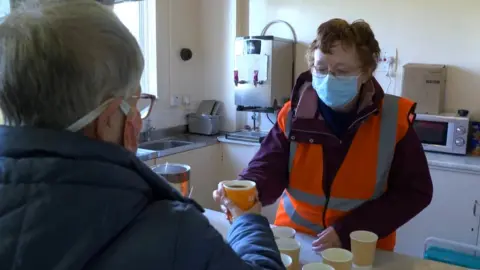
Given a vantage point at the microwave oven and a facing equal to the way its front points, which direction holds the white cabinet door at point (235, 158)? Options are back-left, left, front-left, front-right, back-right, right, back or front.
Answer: right

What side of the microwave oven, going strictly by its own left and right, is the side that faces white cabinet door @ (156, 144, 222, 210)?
right

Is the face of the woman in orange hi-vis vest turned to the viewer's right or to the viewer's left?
to the viewer's left

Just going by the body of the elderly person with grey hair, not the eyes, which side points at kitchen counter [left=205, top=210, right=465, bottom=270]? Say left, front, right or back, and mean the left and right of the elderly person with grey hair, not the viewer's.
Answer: front

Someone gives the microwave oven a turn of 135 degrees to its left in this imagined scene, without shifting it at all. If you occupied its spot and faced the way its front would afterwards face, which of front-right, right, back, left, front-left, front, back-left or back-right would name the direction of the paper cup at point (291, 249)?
back-right

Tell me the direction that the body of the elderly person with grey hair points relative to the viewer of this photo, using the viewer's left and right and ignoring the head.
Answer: facing away from the viewer and to the right of the viewer

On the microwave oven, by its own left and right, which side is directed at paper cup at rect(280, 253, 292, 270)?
front

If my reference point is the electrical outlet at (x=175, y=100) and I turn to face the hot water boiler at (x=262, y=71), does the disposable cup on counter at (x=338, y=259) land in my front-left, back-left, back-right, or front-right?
front-right

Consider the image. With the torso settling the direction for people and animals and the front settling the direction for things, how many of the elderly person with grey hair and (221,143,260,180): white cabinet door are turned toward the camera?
1

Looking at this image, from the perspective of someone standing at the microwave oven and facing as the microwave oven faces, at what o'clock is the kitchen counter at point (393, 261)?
The kitchen counter is roughly at 12 o'clock from the microwave oven.

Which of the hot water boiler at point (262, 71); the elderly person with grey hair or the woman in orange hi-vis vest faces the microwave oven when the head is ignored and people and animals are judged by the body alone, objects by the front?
the elderly person with grey hair

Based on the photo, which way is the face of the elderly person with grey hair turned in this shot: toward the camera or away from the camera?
away from the camera

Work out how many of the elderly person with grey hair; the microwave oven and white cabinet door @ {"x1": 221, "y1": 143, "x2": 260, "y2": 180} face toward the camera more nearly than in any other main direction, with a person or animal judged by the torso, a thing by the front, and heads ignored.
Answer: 2

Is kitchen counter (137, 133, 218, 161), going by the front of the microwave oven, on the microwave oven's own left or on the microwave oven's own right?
on the microwave oven's own right

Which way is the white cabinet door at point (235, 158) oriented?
toward the camera

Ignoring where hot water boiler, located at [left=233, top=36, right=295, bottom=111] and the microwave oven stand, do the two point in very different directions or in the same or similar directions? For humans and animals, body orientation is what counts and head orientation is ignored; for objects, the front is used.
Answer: same or similar directions

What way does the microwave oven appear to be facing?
toward the camera
